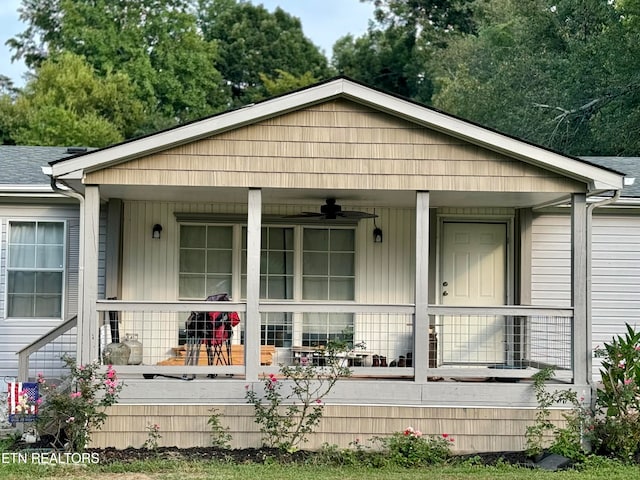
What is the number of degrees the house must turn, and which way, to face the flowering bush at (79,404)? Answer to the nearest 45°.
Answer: approximately 90° to its right

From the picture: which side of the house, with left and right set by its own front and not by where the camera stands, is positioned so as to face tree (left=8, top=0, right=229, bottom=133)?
back

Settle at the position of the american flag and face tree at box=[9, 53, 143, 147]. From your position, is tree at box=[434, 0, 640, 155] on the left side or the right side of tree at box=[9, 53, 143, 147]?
right

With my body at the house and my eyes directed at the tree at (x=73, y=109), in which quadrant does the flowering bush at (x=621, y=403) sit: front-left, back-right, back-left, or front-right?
back-right

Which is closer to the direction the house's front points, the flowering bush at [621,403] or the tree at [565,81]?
the flowering bush

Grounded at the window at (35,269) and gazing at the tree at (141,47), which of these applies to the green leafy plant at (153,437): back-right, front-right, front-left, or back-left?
back-right

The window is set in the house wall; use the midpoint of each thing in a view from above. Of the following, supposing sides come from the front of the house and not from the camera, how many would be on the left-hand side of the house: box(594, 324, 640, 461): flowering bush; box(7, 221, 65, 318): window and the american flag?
1

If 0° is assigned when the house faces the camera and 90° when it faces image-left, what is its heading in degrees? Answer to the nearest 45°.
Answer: approximately 0°

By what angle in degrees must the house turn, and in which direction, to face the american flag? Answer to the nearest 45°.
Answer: approximately 90° to its right
